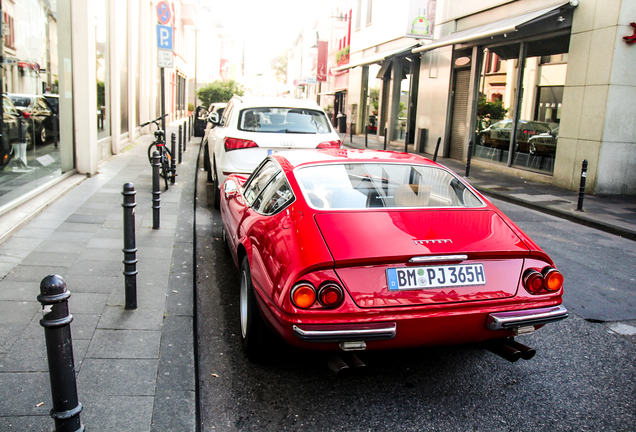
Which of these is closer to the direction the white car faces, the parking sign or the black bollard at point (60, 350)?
the parking sign

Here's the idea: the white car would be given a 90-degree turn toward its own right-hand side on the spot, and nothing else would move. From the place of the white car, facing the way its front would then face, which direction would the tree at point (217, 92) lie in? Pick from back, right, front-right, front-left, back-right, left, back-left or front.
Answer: left

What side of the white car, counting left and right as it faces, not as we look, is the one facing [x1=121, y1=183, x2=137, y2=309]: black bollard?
back

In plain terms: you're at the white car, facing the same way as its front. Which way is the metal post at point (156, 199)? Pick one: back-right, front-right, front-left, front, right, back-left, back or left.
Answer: back-left

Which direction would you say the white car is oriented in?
away from the camera

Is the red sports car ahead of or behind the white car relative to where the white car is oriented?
behind

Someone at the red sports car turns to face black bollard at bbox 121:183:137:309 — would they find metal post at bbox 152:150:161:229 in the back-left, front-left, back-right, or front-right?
front-right

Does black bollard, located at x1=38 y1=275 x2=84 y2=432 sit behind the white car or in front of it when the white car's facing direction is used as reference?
behind
